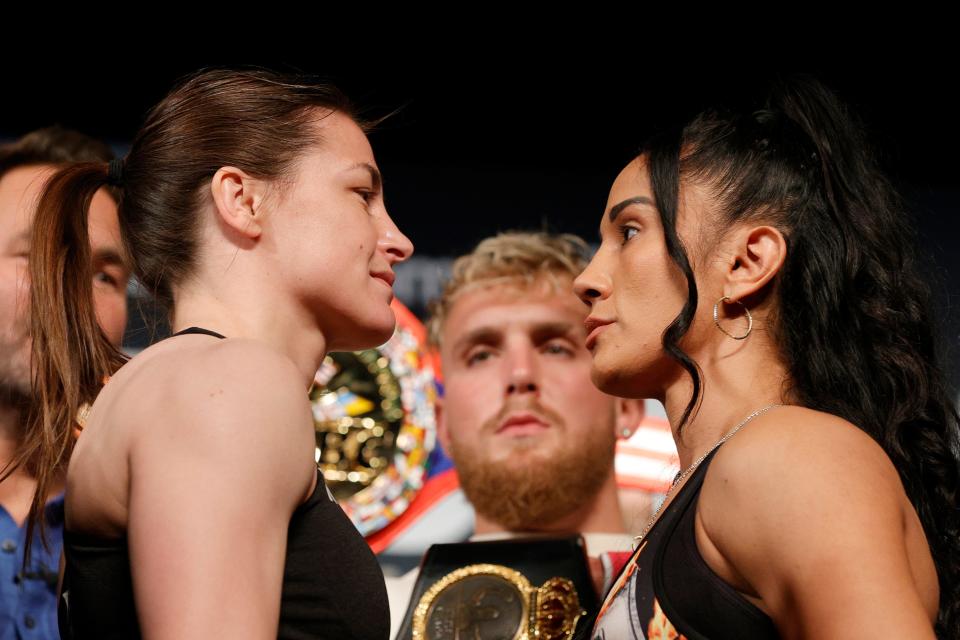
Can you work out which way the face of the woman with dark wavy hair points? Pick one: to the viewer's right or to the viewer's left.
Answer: to the viewer's left

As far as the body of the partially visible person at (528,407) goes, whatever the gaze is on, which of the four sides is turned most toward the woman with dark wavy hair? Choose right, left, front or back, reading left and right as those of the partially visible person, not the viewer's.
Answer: front

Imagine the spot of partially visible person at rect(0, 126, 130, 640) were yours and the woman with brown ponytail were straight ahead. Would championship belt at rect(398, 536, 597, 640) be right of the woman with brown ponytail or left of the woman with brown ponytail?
left

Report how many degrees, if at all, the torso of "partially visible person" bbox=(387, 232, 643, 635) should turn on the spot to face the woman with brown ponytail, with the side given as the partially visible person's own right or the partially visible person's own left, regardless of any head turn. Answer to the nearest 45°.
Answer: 0° — they already face them

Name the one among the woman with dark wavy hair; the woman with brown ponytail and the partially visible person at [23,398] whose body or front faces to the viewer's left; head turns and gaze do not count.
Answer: the woman with dark wavy hair

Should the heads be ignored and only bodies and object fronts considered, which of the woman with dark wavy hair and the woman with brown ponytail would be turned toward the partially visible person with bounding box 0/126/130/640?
the woman with dark wavy hair

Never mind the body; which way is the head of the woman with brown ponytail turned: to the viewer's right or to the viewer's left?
to the viewer's right

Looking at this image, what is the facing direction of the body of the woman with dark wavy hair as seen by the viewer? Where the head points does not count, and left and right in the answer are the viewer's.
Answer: facing to the left of the viewer

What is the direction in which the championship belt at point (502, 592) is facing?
toward the camera

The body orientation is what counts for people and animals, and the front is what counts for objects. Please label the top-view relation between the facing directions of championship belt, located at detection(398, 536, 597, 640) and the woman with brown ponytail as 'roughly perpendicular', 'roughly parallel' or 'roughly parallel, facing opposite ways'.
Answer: roughly perpendicular

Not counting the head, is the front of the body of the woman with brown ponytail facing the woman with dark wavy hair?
yes

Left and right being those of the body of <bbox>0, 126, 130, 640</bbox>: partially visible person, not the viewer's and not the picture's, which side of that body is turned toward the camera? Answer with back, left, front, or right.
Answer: front

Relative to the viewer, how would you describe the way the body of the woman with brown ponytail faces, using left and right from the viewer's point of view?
facing to the right of the viewer

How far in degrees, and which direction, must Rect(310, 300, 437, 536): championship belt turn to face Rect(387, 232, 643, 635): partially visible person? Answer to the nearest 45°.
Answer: approximately 45° to its left

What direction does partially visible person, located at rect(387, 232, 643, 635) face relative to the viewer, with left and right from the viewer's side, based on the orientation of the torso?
facing the viewer
